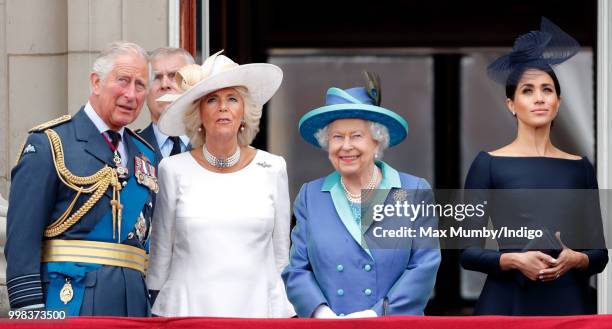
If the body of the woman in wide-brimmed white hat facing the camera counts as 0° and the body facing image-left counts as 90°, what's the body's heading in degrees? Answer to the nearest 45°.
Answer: approximately 0°

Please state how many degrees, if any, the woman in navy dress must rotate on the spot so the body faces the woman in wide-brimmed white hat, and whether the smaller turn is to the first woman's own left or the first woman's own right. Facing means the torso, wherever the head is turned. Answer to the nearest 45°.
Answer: approximately 90° to the first woman's own right

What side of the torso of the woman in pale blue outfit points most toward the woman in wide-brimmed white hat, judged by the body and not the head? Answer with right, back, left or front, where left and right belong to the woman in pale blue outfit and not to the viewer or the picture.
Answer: right

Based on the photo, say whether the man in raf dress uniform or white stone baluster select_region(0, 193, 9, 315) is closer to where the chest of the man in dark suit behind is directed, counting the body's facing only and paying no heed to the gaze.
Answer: the man in raf dress uniform

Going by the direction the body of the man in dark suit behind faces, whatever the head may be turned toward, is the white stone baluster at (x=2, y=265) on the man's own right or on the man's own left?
on the man's own right

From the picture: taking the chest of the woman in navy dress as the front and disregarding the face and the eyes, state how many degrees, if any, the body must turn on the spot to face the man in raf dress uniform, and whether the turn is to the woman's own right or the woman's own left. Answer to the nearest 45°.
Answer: approximately 45° to the woman's own right

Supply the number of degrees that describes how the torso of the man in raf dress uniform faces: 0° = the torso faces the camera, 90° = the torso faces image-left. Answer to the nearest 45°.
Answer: approximately 315°
